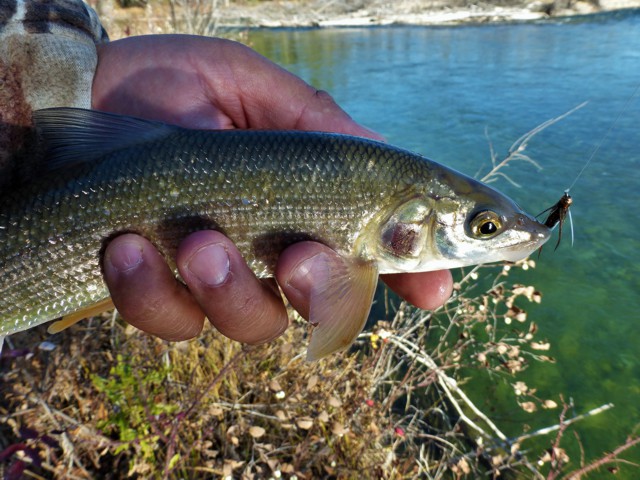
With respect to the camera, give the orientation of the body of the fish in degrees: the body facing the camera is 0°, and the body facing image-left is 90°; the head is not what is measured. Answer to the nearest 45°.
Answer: approximately 270°
